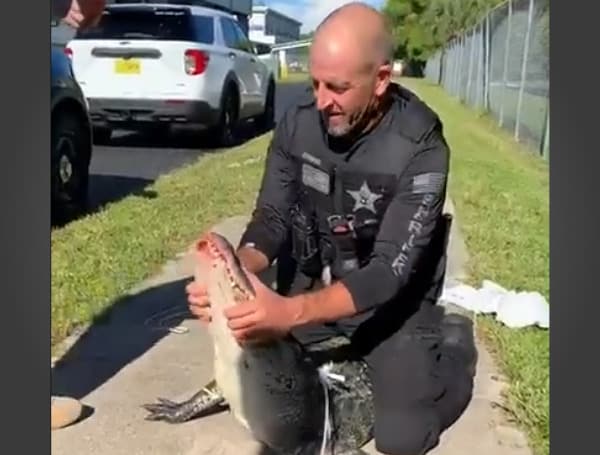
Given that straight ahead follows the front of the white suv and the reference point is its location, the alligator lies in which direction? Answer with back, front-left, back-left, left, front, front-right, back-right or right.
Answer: back-right

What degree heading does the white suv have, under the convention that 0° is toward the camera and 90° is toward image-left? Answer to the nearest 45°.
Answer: approximately 225°

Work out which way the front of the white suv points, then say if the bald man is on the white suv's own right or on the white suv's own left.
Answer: on the white suv's own right

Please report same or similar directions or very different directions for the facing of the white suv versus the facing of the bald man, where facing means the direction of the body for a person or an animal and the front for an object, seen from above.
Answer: very different directions

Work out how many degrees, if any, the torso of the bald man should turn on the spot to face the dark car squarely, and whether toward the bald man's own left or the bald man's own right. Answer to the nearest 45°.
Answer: approximately 90° to the bald man's own right

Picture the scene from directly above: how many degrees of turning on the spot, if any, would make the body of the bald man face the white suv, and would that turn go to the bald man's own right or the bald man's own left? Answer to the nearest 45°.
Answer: approximately 135° to the bald man's own right
